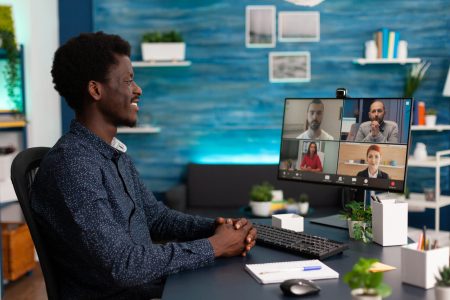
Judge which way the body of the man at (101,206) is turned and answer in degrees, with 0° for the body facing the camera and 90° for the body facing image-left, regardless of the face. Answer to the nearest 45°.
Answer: approximately 270°

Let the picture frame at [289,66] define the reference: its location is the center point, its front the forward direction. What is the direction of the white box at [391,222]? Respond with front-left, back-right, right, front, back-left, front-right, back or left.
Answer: front

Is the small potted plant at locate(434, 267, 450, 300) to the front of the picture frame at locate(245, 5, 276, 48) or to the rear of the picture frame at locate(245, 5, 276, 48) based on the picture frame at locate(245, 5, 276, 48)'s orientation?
to the front

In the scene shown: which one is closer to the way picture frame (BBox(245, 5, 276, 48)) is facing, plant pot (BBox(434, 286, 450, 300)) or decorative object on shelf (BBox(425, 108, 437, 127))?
the plant pot

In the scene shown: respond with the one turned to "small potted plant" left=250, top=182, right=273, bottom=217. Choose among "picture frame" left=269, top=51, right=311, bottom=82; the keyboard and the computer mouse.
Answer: the picture frame

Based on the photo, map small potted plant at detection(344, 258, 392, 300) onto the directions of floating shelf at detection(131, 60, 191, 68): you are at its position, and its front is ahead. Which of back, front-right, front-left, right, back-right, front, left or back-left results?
front

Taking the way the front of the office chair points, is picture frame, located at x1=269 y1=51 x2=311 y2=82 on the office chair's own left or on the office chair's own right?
on the office chair's own left

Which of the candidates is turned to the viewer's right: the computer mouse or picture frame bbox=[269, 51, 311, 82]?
the computer mouse

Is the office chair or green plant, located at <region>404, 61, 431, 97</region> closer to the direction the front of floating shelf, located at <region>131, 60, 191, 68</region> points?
the office chair

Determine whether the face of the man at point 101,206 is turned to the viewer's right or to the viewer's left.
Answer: to the viewer's right

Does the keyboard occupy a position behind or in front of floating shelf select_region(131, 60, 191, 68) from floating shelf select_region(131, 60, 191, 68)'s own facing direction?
in front

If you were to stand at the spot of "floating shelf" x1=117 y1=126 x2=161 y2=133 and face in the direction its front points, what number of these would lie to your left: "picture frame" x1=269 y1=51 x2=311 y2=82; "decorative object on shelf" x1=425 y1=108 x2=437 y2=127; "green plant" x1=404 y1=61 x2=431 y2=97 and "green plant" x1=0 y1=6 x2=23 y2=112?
3

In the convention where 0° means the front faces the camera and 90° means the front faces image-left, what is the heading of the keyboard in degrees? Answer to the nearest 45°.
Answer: approximately 45°

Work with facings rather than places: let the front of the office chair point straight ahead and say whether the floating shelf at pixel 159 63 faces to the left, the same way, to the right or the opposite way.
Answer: to the right

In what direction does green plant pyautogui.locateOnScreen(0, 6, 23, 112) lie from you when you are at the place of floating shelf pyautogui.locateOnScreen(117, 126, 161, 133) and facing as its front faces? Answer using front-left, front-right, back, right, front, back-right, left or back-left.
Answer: right

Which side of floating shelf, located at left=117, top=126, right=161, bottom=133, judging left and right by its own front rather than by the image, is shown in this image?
front

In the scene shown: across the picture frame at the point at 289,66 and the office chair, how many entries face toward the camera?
1

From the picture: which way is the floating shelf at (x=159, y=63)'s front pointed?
toward the camera

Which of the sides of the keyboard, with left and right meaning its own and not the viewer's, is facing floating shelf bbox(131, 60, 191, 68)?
right
